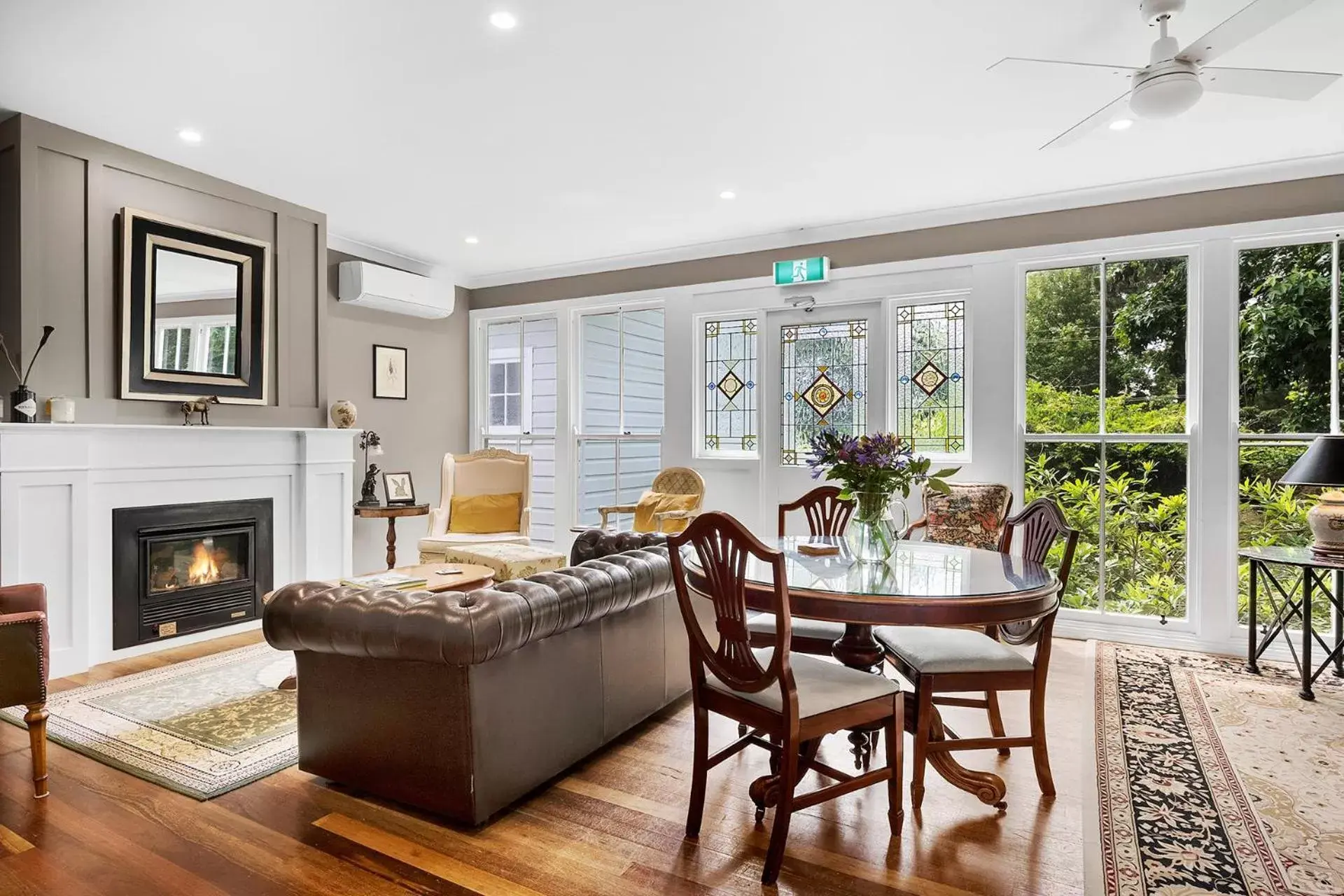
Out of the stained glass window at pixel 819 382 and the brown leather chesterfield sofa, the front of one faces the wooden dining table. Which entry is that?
the stained glass window

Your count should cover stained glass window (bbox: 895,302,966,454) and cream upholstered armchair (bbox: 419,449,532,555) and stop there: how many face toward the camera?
2

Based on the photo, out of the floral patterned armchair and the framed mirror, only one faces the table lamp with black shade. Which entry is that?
the framed mirror

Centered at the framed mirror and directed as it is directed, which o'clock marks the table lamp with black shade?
The table lamp with black shade is roughly at 12 o'clock from the framed mirror.

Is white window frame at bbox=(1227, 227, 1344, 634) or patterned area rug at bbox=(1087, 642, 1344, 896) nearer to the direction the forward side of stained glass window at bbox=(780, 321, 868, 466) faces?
the patterned area rug

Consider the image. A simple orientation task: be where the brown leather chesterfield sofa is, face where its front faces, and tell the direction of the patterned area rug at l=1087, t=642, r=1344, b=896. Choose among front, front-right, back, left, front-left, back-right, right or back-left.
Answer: back-right

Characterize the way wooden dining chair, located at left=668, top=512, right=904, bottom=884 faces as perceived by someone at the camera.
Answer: facing away from the viewer and to the right of the viewer

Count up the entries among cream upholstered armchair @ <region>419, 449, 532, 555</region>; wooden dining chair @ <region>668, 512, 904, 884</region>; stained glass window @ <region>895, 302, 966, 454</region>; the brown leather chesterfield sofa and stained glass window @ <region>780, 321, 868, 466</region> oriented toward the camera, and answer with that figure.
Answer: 3

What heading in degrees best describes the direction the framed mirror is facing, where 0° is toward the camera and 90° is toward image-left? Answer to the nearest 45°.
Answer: approximately 315°

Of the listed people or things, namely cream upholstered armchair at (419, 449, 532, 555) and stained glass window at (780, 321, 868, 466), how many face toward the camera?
2

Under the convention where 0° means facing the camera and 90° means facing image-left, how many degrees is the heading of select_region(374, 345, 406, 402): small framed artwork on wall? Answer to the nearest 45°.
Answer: approximately 315°
